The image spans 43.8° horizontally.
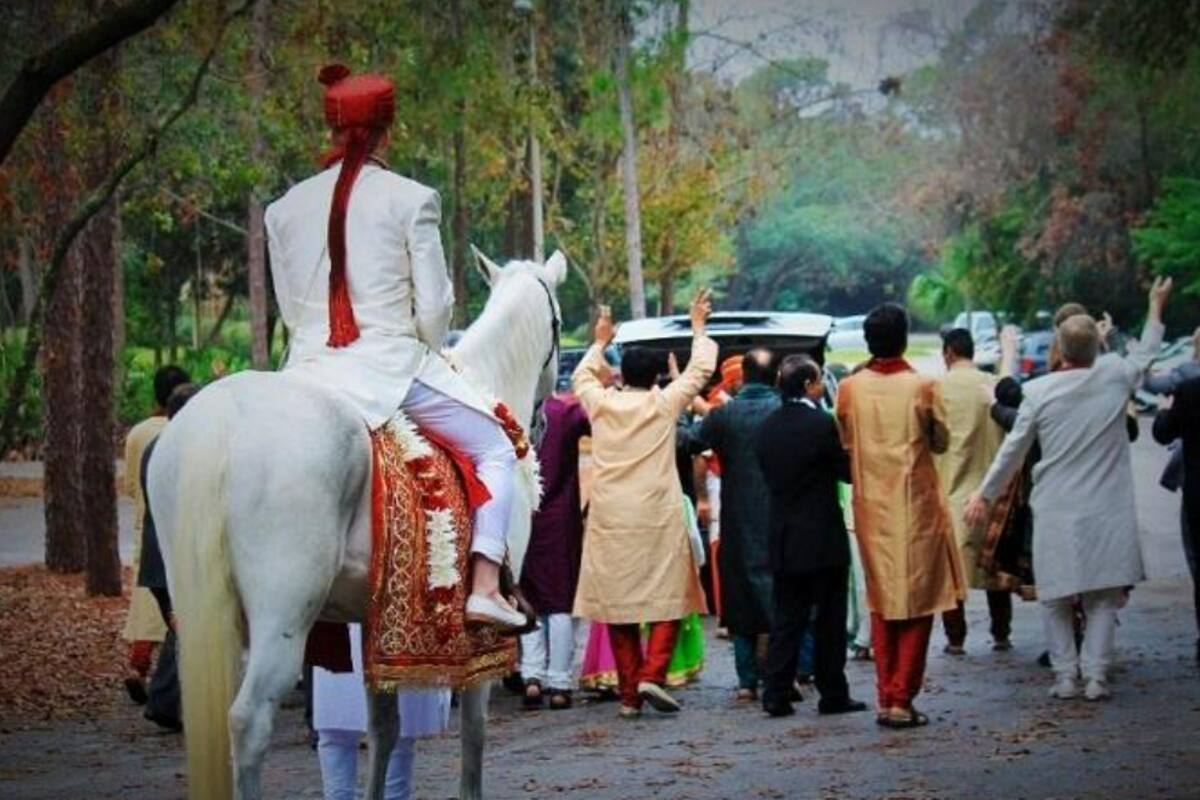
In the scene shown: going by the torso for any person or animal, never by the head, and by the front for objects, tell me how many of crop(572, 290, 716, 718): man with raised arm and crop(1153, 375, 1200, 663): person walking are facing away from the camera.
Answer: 2

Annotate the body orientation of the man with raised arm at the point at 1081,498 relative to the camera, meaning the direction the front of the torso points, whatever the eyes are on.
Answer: away from the camera

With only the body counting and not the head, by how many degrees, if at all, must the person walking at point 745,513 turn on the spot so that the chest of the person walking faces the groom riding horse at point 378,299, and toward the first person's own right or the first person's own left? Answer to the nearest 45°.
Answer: approximately 180°

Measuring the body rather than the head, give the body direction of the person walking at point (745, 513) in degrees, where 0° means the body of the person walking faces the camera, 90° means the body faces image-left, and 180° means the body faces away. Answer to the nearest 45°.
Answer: approximately 180°

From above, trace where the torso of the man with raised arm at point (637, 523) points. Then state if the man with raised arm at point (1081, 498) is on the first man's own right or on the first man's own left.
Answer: on the first man's own right

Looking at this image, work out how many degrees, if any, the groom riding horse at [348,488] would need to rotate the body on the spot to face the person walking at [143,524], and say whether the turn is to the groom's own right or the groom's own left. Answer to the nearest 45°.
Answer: approximately 45° to the groom's own left

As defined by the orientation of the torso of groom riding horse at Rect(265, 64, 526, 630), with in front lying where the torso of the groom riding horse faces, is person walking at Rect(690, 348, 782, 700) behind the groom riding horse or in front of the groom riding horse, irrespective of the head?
in front

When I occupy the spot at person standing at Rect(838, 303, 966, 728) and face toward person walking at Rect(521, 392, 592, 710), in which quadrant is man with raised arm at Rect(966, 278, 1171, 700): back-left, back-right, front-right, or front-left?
back-right

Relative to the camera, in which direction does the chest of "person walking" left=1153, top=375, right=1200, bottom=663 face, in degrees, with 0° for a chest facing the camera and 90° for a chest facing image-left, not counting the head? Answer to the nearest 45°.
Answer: approximately 180°

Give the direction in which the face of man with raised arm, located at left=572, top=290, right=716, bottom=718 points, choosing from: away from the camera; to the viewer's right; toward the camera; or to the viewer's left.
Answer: away from the camera

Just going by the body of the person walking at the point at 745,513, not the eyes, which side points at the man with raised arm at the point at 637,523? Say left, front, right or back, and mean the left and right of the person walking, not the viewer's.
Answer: left

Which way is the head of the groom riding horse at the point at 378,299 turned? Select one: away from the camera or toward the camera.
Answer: away from the camera

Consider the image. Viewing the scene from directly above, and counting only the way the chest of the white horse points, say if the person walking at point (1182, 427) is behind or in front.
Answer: in front

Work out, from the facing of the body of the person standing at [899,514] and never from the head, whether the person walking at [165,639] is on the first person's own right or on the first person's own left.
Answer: on the first person's own left

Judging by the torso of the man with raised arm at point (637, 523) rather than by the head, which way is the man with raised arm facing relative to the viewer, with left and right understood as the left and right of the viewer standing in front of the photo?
facing away from the viewer
